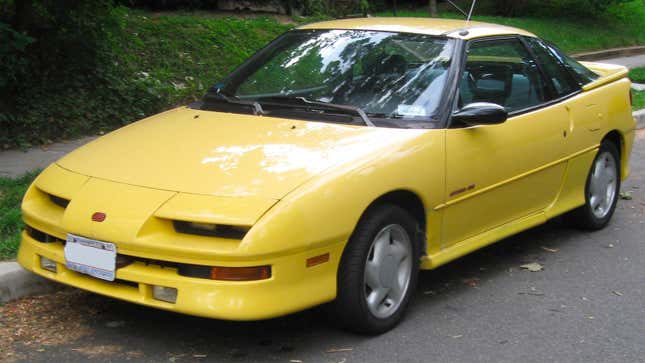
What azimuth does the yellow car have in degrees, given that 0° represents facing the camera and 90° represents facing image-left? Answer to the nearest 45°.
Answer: approximately 45°
